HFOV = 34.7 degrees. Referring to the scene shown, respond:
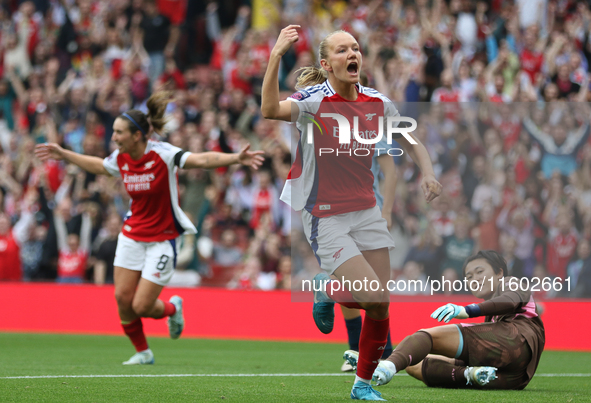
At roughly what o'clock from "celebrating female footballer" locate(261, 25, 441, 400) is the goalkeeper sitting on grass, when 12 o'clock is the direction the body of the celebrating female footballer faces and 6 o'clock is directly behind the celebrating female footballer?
The goalkeeper sitting on grass is roughly at 8 o'clock from the celebrating female footballer.

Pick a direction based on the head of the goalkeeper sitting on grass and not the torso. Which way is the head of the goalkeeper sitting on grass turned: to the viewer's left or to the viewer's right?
to the viewer's left

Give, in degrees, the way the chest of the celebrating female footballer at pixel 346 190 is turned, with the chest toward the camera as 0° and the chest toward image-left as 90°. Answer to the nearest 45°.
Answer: approximately 315°

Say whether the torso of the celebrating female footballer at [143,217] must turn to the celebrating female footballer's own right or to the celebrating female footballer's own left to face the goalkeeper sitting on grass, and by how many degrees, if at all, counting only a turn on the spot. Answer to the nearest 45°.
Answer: approximately 90° to the celebrating female footballer's own left

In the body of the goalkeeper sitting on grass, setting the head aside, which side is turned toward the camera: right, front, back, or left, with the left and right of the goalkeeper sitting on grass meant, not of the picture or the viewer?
left

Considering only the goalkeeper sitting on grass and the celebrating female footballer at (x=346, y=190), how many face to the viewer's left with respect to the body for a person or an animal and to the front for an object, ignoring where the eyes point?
1

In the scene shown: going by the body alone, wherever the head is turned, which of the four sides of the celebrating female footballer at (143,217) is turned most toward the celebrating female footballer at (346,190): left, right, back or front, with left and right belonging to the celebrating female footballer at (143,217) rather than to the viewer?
left
